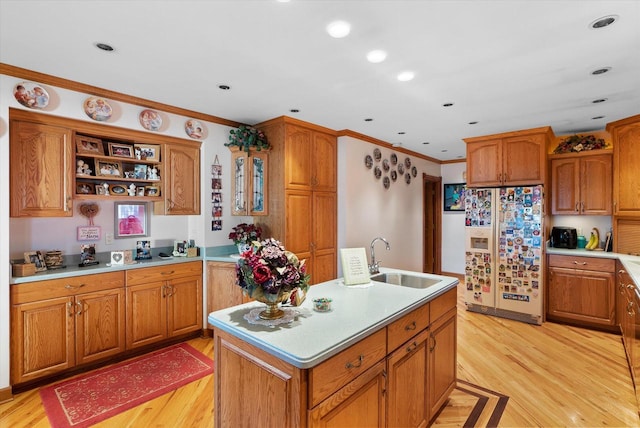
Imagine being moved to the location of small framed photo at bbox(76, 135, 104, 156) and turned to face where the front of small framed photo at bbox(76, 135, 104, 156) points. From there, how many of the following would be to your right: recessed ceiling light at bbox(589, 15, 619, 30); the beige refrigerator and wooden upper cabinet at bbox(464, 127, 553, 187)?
0

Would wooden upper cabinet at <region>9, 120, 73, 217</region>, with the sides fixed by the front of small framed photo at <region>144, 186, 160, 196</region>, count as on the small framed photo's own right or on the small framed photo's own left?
on the small framed photo's own right

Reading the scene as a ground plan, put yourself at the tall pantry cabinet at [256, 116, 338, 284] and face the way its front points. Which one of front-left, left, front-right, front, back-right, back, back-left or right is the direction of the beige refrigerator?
front-left

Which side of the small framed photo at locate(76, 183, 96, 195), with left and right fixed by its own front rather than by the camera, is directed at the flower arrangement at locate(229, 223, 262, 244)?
left

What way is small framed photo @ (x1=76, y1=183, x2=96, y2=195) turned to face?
toward the camera

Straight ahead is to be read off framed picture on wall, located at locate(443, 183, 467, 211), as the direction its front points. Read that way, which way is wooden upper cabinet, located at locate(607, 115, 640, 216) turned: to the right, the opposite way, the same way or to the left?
to the right

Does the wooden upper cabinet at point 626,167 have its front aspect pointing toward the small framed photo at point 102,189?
yes

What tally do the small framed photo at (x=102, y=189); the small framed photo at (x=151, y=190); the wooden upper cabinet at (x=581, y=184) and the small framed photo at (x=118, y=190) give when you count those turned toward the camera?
4

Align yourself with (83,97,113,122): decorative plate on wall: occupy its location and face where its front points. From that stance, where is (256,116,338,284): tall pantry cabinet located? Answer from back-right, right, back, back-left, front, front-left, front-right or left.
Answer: left

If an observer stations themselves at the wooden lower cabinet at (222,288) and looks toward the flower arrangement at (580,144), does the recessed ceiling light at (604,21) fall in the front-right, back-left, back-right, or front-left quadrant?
front-right

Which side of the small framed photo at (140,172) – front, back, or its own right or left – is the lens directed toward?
front
